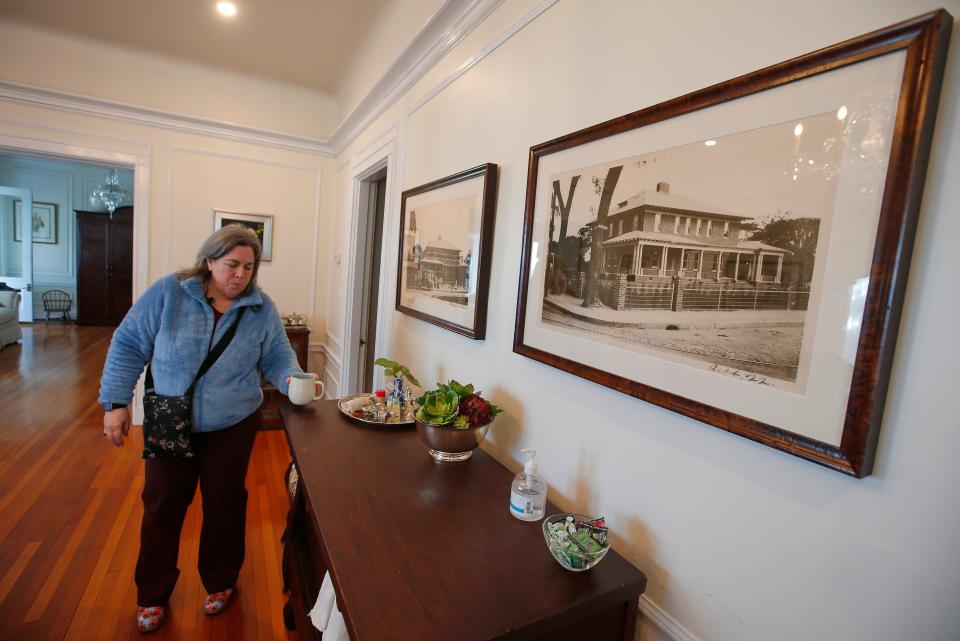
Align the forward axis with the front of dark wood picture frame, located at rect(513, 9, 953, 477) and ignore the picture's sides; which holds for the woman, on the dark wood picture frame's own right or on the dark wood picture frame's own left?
on the dark wood picture frame's own right

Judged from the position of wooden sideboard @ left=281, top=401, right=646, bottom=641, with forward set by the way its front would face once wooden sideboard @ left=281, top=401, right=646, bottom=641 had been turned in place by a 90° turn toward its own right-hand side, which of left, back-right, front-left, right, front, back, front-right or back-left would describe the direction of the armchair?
front

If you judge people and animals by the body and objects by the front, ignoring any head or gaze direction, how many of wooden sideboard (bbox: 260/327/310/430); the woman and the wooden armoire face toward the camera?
3

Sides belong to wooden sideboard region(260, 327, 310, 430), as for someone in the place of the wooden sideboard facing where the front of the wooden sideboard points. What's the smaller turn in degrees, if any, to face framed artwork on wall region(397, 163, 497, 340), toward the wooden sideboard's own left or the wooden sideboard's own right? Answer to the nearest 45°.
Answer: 0° — it already faces it

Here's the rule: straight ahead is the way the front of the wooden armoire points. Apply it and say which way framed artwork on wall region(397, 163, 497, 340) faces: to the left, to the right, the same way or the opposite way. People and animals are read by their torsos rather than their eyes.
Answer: to the right

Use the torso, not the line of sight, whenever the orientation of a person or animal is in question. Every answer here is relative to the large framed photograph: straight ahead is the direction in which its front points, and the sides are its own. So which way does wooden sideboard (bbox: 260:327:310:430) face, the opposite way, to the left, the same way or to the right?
to the left

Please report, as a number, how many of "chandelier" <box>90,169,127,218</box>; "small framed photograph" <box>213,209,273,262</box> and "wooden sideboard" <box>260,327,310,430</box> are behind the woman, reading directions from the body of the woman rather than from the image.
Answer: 3

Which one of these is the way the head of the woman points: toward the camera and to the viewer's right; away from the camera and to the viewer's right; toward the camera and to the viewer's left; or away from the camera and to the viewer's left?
toward the camera and to the viewer's right

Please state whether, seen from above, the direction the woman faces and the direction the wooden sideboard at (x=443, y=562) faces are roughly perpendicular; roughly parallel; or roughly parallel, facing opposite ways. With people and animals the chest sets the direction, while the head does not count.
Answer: roughly perpendicular

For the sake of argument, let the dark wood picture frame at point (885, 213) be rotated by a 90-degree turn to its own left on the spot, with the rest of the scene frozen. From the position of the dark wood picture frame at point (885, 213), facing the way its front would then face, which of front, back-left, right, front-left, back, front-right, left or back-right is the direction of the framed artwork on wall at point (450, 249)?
back

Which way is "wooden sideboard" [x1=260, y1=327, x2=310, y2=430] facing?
toward the camera

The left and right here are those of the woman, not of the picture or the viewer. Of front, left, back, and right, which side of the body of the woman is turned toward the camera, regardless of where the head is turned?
front

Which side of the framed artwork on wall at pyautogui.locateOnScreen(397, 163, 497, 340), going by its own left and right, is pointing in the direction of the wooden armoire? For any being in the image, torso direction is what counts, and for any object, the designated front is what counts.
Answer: right

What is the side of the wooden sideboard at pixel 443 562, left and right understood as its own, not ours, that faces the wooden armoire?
right

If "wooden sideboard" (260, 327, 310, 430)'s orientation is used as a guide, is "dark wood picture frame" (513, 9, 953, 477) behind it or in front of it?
in front

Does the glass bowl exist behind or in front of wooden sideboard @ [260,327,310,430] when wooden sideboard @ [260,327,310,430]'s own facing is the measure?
in front
